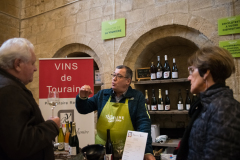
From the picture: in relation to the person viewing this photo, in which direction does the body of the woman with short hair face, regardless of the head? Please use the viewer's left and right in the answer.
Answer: facing to the left of the viewer

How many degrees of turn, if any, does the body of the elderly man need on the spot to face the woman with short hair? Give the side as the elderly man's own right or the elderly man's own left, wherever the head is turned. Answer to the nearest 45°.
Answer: approximately 45° to the elderly man's own right

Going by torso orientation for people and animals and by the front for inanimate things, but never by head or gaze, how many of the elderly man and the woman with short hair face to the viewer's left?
1

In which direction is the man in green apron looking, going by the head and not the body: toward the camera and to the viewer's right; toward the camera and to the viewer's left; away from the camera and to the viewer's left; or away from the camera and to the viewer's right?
toward the camera and to the viewer's left

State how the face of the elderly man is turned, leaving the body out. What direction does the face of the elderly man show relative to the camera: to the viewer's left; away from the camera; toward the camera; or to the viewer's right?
to the viewer's right

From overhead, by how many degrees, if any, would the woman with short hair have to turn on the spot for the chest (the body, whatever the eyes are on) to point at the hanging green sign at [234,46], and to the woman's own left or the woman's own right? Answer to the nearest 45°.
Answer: approximately 90° to the woman's own right

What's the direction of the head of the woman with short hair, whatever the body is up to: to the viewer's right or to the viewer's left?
to the viewer's left

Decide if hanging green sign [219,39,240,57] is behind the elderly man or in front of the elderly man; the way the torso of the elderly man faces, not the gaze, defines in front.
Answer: in front

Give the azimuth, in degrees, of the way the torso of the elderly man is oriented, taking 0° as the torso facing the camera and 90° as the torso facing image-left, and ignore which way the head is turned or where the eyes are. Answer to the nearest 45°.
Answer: approximately 270°
